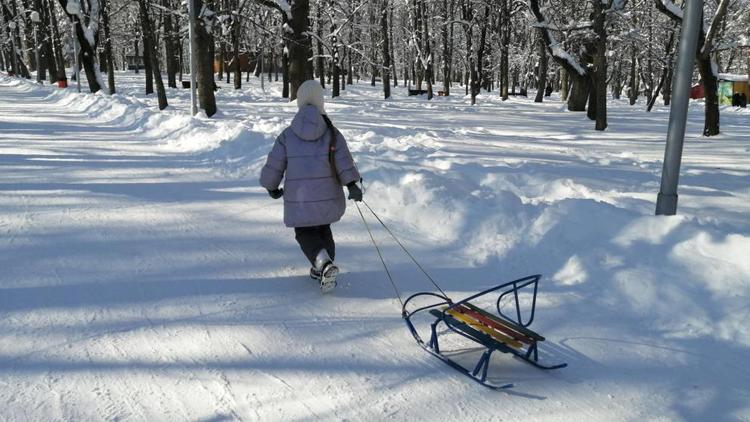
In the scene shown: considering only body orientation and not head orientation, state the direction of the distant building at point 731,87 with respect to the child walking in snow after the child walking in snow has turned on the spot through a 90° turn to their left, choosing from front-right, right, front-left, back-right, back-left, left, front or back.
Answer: back-right

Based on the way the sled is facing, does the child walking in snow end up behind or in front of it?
in front

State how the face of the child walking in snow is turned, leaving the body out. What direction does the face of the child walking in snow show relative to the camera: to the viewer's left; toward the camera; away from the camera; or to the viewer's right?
away from the camera

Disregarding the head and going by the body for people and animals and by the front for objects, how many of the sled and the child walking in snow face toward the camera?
0

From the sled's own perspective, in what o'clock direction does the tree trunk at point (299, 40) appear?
The tree trunk is roughly at 1 o'clock from the sled.

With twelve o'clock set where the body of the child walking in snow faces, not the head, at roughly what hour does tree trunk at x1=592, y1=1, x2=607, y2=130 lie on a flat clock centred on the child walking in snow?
The tree trunk is roughly at 1 o'clock from the child walking in snow.

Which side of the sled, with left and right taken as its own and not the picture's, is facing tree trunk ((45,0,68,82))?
front

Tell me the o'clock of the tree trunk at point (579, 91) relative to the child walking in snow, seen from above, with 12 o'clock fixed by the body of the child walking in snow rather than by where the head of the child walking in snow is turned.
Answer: The tree trunk is roughly at 1 o'clock from the child walking in snow.

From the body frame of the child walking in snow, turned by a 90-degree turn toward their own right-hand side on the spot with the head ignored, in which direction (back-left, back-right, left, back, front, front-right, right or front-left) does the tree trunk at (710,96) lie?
front-left

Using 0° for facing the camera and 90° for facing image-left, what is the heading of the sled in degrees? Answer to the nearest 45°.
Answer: approximately 135°

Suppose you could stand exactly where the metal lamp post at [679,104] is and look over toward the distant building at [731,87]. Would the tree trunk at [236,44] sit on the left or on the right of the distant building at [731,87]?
left

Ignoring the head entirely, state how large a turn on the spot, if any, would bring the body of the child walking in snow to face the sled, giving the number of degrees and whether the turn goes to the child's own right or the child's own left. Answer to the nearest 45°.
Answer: approximately 135° to the child's own right

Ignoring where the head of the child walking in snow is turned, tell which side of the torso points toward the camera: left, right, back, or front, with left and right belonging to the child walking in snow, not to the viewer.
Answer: back
